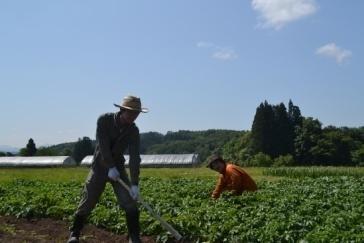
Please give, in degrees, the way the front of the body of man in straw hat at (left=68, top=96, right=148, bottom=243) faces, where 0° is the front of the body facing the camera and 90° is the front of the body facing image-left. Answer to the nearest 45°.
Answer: approximately 315°

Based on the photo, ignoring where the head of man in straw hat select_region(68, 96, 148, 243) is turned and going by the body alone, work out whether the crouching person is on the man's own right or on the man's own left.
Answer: on the man's own left

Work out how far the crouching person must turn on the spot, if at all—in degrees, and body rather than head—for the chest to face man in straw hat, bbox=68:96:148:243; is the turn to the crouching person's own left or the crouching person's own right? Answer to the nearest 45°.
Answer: approximately 45° to the crouching person's own left

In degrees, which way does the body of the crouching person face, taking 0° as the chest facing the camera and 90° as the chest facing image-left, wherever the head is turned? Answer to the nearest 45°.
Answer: approximately 90°

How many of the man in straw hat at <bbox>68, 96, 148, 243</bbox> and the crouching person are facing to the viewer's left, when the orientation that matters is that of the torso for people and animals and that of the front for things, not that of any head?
1
